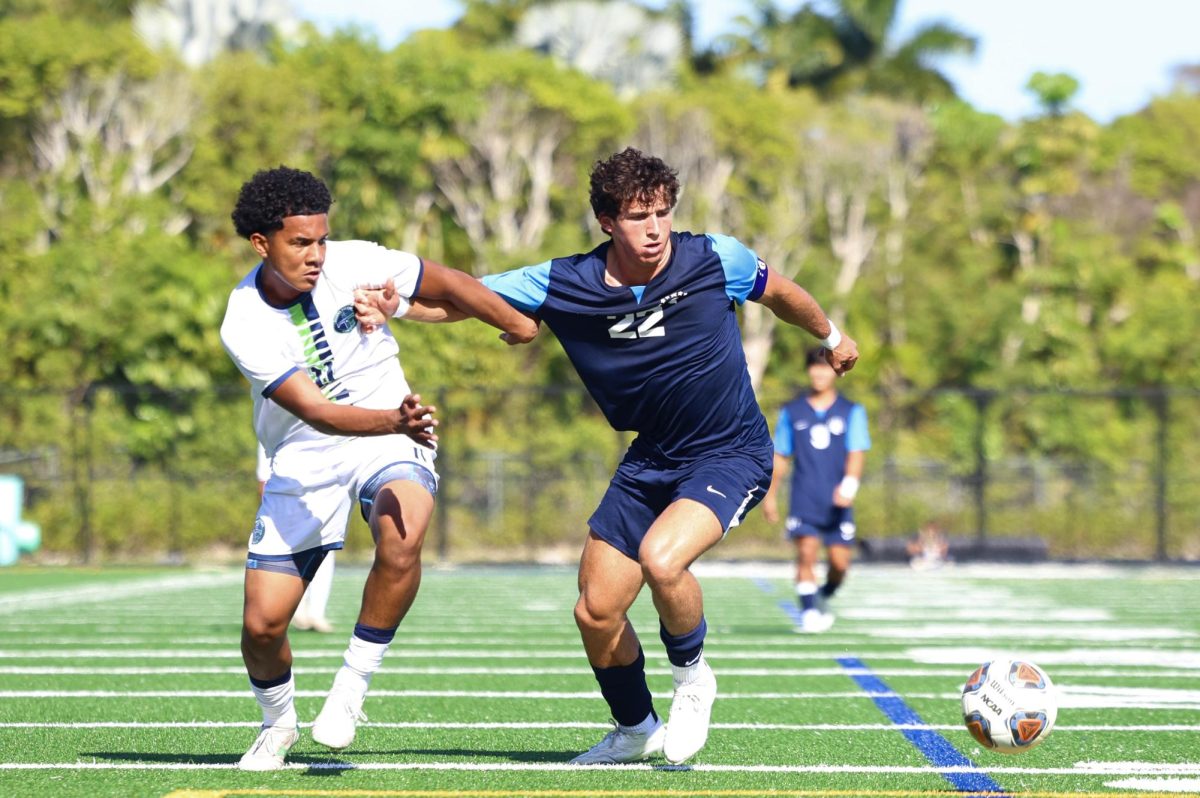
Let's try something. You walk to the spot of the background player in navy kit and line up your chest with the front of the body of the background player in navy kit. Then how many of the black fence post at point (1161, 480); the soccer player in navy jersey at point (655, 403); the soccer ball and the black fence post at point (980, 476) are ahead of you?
2

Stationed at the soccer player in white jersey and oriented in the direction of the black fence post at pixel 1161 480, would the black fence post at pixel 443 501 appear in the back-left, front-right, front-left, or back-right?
front-left

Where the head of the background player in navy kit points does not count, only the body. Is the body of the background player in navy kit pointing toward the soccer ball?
yes

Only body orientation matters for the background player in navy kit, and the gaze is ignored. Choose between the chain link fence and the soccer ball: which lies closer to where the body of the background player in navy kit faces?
the soccer ball

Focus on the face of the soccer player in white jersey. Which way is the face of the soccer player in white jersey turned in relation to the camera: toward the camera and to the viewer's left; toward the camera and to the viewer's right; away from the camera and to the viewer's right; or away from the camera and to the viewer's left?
toward the camera and to the viewer's right

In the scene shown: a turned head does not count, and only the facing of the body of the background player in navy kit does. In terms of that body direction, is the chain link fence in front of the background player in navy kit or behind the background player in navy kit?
behind

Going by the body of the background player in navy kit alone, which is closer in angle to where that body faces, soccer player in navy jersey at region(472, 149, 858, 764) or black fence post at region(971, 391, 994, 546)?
the soccer player in navy jersey

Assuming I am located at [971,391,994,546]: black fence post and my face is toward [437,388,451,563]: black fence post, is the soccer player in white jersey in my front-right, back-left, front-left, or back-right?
front-left

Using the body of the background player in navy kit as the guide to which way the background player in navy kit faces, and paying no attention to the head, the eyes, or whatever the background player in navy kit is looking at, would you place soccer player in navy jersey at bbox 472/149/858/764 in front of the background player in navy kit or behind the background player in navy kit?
in front

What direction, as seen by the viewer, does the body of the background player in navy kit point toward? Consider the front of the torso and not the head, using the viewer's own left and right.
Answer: facing the viewer

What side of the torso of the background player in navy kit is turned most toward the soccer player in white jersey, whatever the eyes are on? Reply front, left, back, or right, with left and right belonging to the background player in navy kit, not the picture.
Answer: front

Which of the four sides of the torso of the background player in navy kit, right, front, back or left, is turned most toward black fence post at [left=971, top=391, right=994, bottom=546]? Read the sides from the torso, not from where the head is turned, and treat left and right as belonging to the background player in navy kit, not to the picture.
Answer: back
